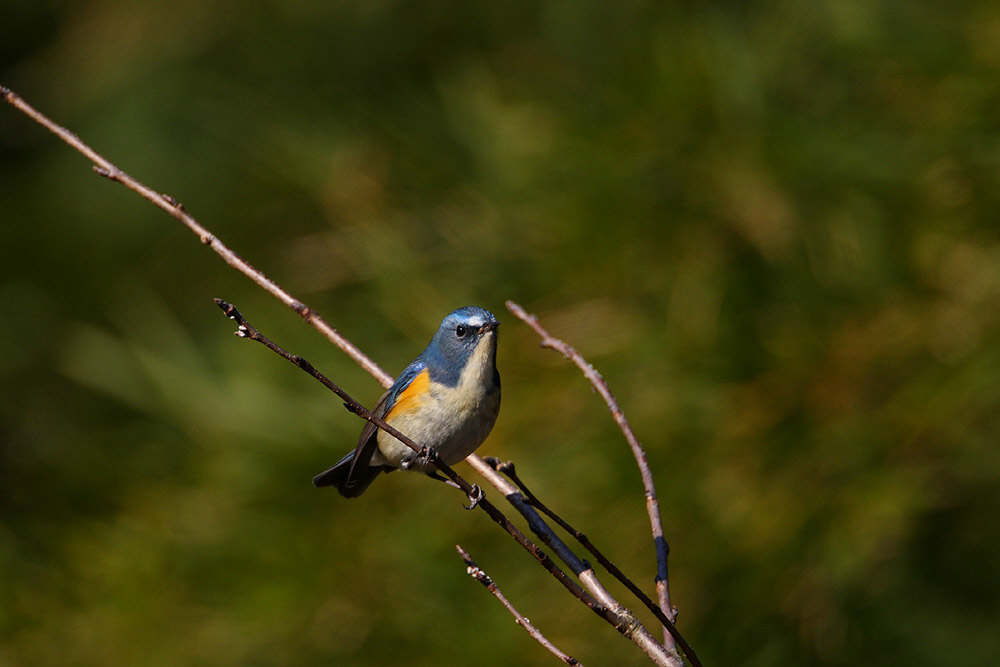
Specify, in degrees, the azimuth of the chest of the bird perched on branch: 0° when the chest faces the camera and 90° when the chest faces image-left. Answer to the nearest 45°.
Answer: approximately 315°
